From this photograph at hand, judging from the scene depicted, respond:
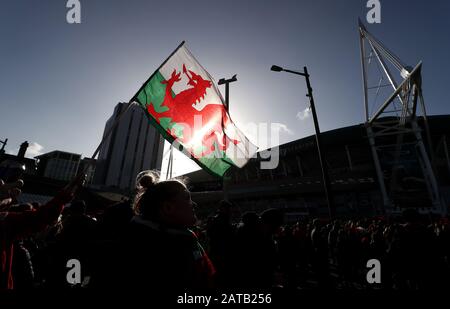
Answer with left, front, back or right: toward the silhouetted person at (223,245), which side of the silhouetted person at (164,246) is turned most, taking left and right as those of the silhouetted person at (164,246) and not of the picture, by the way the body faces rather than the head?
left

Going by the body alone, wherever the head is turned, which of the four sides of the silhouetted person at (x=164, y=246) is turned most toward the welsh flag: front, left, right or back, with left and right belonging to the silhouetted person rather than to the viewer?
left

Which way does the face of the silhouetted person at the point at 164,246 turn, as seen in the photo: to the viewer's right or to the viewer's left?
to the viewer's right

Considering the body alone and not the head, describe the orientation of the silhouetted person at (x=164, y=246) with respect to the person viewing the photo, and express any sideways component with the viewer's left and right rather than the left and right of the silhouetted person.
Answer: facing to the right of the viewer
